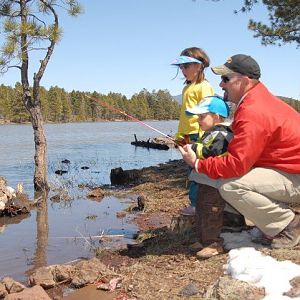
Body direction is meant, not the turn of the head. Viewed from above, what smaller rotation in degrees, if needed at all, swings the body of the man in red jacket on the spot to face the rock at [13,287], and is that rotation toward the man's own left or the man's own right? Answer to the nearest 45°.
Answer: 0° — they already face it

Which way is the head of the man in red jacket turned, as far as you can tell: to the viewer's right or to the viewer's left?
to the viewer's left

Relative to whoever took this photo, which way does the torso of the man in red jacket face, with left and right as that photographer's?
facing to the left of the viewer

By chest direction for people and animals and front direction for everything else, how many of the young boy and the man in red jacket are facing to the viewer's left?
2

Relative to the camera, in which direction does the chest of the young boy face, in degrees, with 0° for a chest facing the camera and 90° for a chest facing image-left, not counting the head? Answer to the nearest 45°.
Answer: approximately 90°

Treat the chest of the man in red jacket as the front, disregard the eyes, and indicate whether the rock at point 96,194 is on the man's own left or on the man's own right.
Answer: on the man's own right

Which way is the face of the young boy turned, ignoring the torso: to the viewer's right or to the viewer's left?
to the viewer's left

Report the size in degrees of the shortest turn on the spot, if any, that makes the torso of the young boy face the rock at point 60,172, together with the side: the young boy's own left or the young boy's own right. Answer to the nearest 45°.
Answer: approximately 45° to the young boy's own right

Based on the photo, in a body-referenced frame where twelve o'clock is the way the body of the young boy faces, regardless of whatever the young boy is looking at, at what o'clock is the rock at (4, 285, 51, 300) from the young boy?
The rock is roughly at 11 o'clock from the young boy.

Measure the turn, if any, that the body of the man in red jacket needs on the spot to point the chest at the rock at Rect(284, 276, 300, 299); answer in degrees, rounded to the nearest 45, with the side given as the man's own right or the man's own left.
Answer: approximately 90° to the man's own left

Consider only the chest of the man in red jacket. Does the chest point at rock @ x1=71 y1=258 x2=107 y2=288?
no
